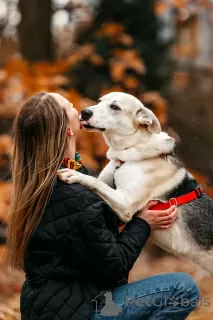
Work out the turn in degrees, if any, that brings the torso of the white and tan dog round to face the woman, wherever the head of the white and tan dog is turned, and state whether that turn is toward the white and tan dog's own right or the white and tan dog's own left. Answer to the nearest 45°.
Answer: approximately 45° to the white and tan dog's own left

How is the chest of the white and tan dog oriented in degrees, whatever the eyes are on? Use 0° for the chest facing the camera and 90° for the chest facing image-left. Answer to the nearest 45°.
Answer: approximately 90°

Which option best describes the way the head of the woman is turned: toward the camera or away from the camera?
away from the camera
